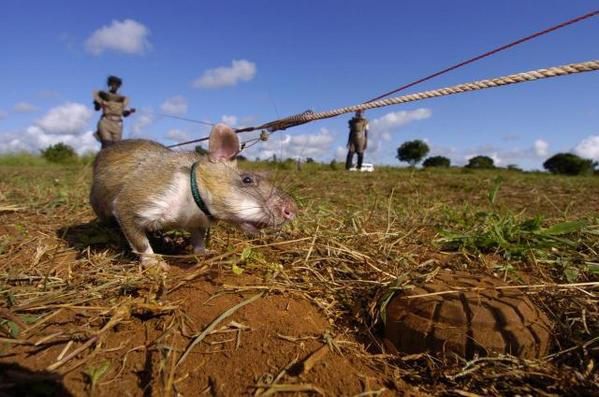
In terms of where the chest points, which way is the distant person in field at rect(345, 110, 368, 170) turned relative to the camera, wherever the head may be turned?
toward the camera

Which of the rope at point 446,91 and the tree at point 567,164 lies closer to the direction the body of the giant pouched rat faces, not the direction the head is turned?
the rope

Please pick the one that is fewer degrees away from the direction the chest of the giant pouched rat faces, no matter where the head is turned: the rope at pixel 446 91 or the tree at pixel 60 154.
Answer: the rope

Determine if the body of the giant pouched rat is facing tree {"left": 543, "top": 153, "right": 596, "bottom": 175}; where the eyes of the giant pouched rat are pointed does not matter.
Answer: no

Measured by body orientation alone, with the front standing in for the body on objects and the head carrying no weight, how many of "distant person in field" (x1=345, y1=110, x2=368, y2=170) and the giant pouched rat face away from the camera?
0

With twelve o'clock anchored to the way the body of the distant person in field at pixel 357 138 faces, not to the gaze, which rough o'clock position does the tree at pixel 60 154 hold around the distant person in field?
The tree is roughly at 3 o'clock from the distant person in field.

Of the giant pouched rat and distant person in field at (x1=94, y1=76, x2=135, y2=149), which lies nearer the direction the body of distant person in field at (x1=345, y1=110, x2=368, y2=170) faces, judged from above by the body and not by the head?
the giant pouched rat

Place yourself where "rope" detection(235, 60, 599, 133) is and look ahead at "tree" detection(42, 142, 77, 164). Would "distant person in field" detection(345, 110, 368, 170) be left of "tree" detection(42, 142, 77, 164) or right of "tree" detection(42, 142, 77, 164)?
right

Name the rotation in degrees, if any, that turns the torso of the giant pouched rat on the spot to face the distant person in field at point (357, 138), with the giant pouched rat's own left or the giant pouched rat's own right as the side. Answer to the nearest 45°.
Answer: approximately 90° to the giant pouched rat's own left

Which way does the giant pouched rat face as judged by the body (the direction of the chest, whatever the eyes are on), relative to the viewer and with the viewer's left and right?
facing the viewer and to the right of the viewer

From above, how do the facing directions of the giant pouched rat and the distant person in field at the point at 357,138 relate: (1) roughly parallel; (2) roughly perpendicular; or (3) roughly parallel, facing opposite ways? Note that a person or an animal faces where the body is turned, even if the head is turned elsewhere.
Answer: roughly perpendicular

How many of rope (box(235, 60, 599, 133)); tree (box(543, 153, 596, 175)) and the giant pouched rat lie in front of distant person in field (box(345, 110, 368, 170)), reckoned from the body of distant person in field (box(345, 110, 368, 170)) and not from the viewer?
2

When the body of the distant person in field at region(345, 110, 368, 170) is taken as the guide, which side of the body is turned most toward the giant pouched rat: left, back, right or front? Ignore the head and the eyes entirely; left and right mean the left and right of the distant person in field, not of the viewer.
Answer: front

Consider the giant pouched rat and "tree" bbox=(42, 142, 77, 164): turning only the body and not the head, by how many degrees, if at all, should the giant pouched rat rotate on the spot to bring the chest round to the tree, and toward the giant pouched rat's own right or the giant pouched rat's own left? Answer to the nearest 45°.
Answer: approximately 135° to the giant pouched rat's own left

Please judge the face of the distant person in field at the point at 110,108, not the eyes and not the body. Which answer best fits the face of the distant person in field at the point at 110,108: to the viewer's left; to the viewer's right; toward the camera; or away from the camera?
toward the camera

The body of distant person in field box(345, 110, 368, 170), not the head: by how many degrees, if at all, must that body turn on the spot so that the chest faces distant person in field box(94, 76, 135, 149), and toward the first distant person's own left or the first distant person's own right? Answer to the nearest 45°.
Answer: approximately 45° to the first distant person's own right
